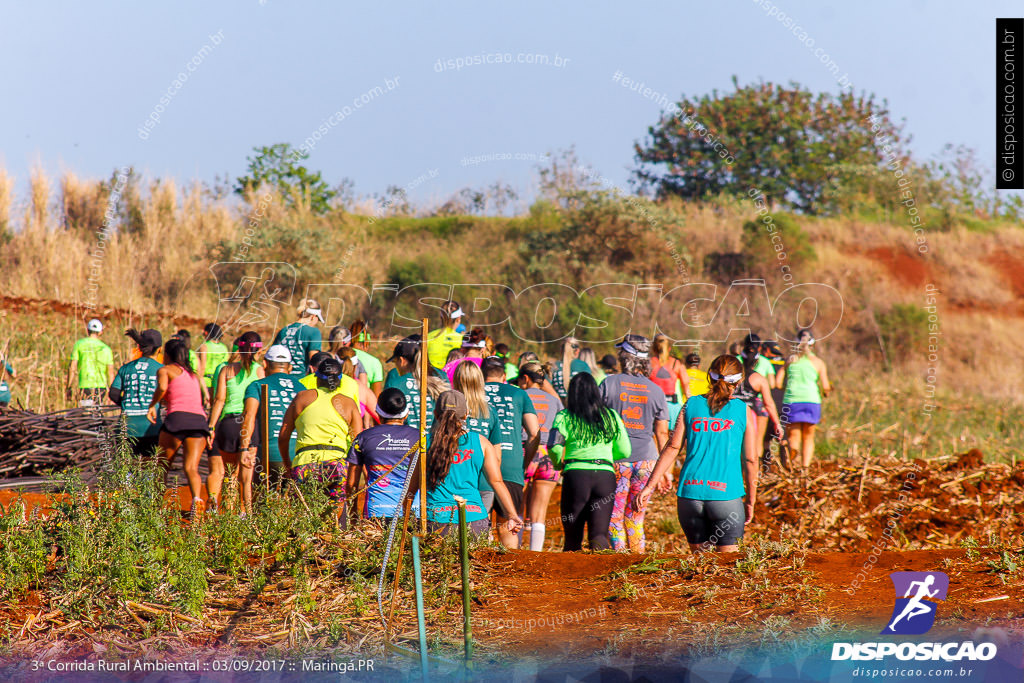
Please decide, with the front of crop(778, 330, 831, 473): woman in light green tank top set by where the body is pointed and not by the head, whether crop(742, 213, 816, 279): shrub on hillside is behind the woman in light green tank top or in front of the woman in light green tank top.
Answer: in front

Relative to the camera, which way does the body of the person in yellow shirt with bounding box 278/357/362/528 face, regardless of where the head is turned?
away from the camera

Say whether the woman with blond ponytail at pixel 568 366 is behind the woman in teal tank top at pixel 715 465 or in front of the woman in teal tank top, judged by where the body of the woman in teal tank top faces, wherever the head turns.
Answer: in front

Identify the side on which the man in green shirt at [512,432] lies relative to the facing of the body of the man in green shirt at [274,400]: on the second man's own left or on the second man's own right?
on the second man's own right

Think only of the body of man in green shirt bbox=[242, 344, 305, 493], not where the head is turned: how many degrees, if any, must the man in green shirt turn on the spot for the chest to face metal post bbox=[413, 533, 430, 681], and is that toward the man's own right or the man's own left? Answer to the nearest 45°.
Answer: approximately 180°

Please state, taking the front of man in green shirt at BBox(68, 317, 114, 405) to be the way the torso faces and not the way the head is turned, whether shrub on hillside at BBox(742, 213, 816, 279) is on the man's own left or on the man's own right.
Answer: on the man's own right

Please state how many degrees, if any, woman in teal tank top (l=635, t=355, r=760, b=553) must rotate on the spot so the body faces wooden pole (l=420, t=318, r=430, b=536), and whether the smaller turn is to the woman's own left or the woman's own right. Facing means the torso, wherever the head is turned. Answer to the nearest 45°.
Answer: approximately 135° to the woman's own left

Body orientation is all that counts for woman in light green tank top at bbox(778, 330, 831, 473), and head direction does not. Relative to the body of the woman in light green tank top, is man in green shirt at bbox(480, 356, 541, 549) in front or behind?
behind

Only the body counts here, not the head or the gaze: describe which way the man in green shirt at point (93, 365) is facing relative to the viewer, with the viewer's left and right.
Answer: facing away from the viewer

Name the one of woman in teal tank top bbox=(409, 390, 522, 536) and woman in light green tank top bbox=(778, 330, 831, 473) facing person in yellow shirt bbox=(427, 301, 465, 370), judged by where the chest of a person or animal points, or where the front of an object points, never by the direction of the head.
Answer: woman in teal tank top bbox=(409, 390, 522, 536)

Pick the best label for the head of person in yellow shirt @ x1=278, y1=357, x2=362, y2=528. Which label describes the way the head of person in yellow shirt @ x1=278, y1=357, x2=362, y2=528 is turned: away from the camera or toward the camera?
away from the camera

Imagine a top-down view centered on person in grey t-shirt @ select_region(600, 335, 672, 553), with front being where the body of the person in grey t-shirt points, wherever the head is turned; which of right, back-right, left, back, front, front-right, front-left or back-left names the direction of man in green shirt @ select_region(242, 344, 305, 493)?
left

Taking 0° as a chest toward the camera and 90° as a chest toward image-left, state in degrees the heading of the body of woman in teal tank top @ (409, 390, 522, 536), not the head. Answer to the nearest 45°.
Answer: approximately 180°

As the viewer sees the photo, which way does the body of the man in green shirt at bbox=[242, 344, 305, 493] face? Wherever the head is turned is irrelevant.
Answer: away from the camera

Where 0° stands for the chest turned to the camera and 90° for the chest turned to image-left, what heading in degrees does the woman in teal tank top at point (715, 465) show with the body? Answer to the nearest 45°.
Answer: approximately 180°
